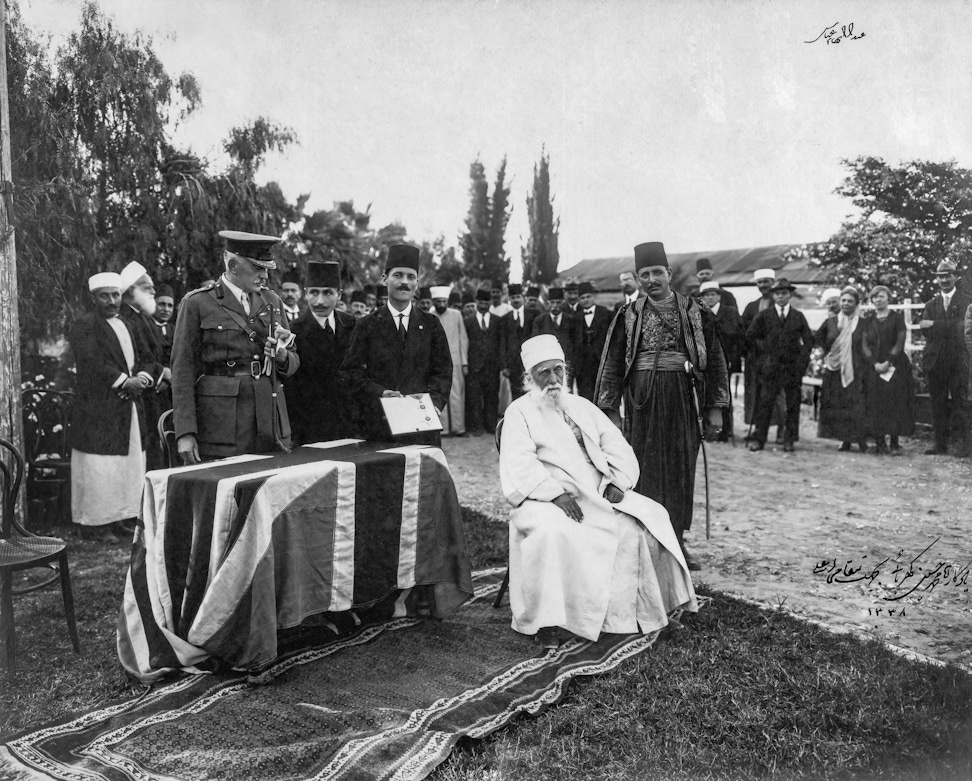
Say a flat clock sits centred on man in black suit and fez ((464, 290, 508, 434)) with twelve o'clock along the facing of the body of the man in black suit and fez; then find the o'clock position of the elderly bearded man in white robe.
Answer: The elderly bearded man in white robe is roughly at 12 o'clock from the man in black suit and fez.

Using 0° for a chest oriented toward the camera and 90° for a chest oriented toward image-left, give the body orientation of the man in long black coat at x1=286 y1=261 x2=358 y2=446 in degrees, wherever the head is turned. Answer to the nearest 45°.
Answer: approximately 0°

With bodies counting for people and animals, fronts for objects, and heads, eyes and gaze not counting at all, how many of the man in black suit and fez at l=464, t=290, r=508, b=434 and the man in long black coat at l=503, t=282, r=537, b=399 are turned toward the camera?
2

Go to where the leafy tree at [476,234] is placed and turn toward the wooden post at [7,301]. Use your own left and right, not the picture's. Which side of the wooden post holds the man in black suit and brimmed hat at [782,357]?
left

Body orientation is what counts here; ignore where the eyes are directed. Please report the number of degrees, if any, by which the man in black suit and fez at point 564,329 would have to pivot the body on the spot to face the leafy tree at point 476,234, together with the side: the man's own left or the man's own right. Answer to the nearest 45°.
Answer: approximately 180°

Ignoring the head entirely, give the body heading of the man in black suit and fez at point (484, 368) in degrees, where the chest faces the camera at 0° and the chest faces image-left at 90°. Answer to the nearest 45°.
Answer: approximately 0°

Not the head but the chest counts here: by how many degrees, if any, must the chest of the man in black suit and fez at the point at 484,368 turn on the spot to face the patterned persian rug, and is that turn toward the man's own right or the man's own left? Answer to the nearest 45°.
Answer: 0° — they already face it
